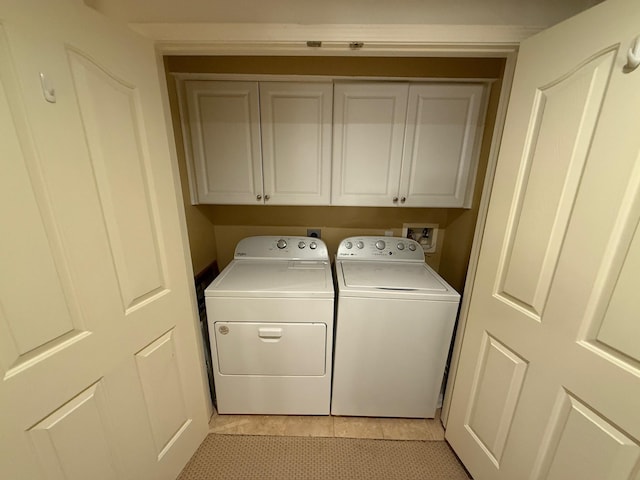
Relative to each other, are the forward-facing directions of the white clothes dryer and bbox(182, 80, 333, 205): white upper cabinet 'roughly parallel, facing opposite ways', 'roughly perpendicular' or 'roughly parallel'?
roughly parallel

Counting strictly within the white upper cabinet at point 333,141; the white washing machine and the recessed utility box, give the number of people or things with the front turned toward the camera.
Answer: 3

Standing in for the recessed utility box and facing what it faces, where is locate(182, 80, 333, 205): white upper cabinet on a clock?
The white upper cabinet is roughly at 2 o'clock from the recessed utility box.

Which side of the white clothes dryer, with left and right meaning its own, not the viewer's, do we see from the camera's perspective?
front

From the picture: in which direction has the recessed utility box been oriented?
toward the camera

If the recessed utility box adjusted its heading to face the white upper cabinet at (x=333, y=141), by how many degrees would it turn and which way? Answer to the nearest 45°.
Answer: approximately 45° to its right

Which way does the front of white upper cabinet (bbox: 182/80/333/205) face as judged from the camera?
facing the viewer

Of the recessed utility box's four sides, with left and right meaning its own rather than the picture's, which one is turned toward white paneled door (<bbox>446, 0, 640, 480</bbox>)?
front

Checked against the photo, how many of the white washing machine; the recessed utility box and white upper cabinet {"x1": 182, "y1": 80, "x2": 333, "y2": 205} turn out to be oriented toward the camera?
3

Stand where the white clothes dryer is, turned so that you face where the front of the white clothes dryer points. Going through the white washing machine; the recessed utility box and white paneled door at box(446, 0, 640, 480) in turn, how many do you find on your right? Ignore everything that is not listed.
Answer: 0

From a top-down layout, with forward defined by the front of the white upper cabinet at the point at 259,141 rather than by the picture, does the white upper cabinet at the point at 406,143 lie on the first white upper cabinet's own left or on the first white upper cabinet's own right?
on the first white upper cabinet's own left

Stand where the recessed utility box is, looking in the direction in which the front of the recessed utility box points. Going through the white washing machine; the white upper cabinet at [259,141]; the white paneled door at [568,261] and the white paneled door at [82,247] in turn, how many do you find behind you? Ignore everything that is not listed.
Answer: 0

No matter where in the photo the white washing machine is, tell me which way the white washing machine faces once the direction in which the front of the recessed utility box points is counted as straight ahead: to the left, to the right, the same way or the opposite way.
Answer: the same way
